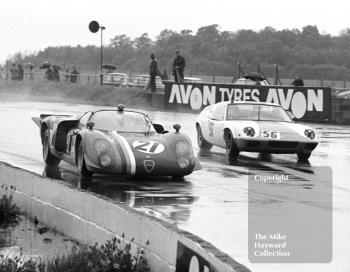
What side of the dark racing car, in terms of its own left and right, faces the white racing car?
left

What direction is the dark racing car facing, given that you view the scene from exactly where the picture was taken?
facing the viewer and to the right of the viewer

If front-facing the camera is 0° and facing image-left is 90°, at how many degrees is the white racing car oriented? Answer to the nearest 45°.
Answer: approximately 315°

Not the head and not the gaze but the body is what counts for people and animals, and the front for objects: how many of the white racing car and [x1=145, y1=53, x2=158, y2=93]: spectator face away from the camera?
0

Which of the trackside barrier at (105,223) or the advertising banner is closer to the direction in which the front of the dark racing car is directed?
the trackside barrier

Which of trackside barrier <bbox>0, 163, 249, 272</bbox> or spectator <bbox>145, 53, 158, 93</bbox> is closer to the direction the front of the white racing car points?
the trackside barrier

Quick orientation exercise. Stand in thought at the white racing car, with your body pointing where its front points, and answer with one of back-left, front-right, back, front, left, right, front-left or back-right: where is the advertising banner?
back-left
